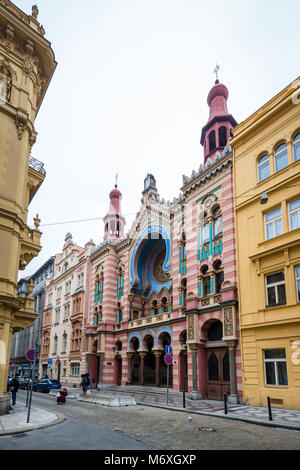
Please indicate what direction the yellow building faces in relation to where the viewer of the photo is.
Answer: facing the viewer and to the left of the viewer

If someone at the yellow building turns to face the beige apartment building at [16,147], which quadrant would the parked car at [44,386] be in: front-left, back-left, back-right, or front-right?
front-right

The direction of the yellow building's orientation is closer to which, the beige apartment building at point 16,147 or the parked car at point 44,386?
the beige apartment building

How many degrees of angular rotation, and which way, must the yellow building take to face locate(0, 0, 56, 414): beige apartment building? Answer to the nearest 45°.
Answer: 0° — it already faces it

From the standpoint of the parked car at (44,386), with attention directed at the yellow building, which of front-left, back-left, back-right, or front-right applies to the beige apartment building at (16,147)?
front-right

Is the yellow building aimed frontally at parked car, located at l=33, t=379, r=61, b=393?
no
